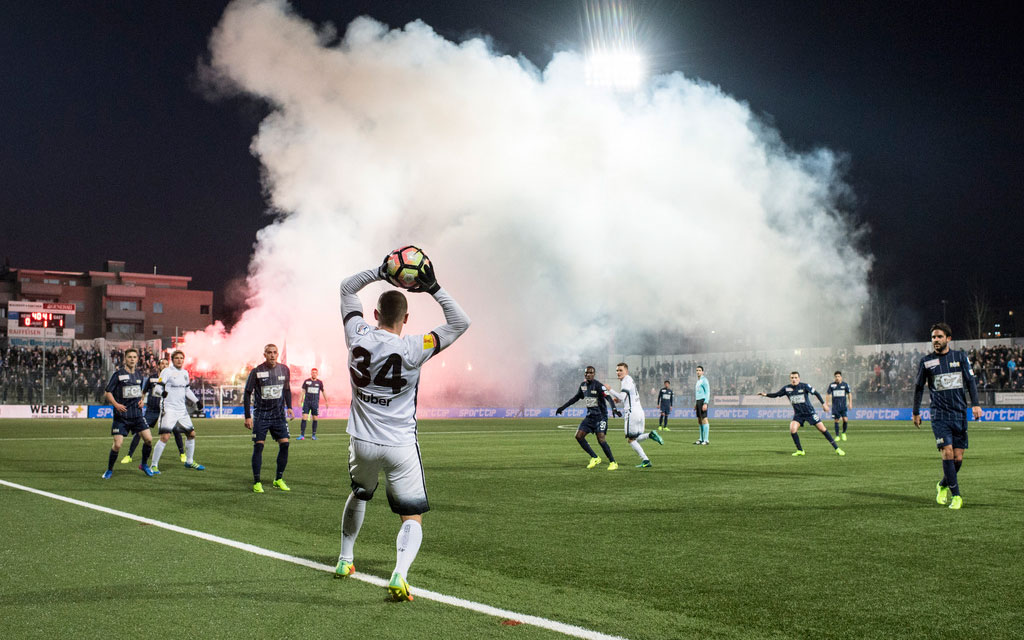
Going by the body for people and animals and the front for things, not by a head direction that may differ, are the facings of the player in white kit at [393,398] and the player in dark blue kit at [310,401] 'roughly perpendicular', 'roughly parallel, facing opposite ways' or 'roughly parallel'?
roughly parallel, facing opposite ways

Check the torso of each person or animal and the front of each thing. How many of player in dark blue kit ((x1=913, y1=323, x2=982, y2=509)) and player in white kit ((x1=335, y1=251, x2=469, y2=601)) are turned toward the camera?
1

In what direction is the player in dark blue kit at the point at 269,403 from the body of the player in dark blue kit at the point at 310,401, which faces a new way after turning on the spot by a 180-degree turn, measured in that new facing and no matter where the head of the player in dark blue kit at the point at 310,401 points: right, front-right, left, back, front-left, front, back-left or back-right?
back

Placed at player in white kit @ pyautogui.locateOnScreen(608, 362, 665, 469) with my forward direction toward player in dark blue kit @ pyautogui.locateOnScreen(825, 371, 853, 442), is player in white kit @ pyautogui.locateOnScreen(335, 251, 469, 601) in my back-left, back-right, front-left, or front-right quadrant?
back-right

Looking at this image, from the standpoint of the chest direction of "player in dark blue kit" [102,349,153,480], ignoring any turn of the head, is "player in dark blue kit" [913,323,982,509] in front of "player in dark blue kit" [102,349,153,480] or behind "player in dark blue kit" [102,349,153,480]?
in front

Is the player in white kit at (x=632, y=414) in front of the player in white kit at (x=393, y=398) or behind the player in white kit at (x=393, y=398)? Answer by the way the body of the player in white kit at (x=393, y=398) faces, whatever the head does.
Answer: in front

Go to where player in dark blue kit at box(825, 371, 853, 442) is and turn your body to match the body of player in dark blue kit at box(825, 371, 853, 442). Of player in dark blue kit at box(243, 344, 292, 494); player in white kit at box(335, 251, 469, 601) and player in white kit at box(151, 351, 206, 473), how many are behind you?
0

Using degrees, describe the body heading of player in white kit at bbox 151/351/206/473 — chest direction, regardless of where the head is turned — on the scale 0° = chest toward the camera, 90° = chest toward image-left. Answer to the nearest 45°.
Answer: approximately 315°

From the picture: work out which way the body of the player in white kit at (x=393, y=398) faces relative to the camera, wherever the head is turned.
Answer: away from the camera

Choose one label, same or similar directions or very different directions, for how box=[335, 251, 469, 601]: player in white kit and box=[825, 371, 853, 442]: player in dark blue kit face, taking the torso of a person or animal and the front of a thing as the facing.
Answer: very different directions

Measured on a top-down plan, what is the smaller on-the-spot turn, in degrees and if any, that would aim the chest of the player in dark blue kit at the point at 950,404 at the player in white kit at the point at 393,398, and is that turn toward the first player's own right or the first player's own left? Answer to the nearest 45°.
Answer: approximately 45° to the first player's own right

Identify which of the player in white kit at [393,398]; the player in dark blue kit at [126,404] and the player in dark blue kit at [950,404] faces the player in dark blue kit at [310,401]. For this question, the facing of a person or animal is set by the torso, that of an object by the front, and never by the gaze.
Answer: the player in white kit

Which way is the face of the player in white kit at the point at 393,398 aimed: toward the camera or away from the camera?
away from the camera

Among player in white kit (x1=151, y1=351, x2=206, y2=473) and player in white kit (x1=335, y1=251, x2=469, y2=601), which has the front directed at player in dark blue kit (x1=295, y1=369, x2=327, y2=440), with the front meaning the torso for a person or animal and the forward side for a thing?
player in white kit (x1=335, y1=251, x2=469, y2=601)

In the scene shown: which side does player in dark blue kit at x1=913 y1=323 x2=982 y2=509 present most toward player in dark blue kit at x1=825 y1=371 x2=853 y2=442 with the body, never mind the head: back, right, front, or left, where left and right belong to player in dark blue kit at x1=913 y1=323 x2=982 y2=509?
back

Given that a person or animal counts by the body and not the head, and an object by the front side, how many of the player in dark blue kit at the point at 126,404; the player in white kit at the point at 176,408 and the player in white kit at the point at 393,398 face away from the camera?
1

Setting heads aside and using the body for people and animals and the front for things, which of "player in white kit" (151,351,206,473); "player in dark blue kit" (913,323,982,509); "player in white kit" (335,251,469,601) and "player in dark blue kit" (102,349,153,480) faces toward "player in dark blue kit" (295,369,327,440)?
"player in white kit" (335,251,469,601)

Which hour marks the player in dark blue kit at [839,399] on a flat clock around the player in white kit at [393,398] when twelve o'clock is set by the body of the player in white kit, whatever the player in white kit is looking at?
The player in dark blue kit is roughly at 1 o'clock from the player in white kit.

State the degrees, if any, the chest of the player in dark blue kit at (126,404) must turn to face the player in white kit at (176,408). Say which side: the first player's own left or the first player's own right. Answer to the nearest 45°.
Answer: approximately 90° to the first player's own left
